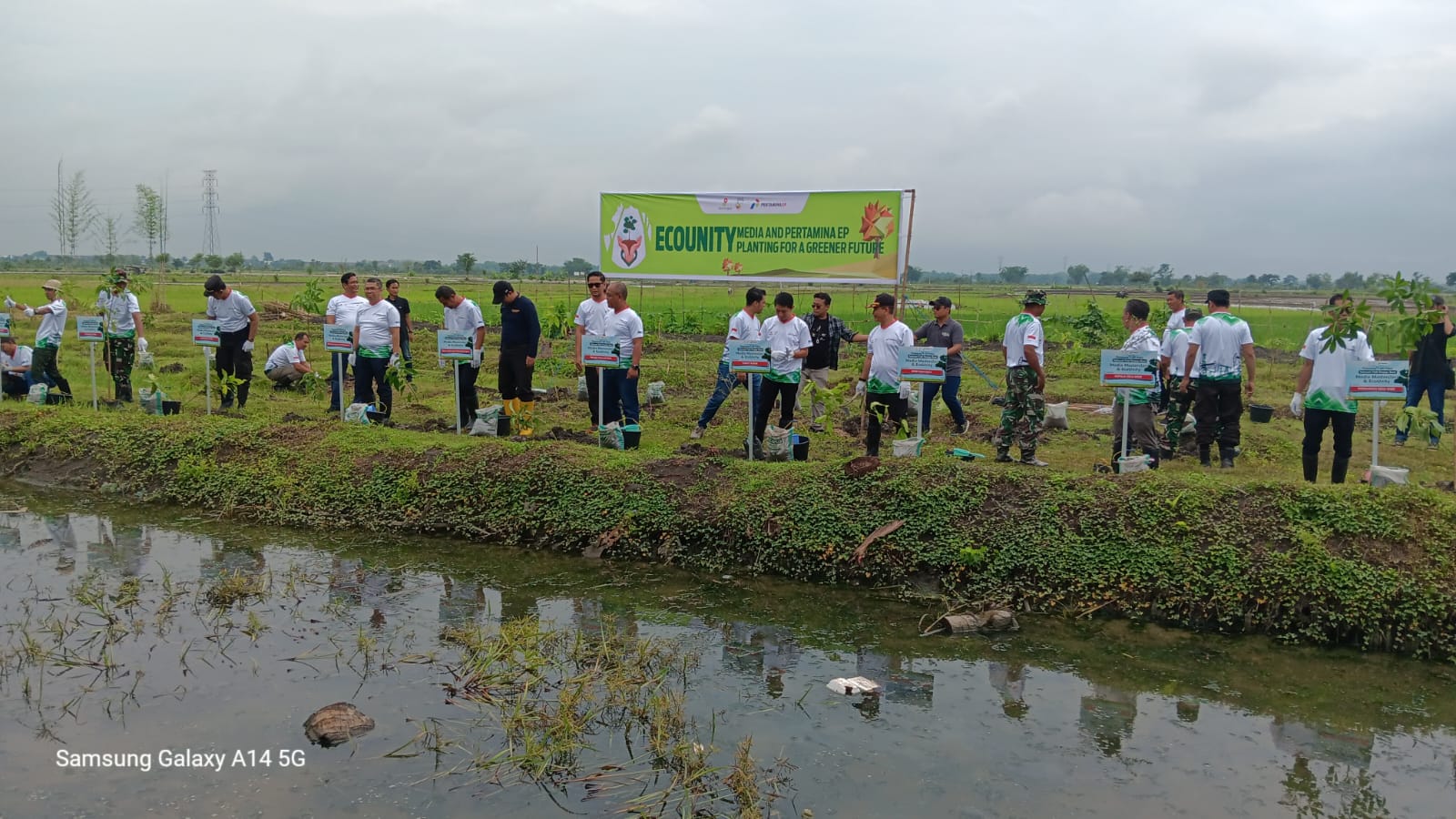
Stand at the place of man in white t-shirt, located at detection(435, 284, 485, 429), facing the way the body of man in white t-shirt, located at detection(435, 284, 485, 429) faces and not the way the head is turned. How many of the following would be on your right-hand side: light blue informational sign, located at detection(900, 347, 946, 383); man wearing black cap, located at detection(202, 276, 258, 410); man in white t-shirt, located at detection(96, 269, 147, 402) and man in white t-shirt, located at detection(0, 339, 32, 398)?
3

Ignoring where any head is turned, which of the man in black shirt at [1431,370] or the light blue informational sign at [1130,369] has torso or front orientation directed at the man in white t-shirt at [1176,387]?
the man in black shirt

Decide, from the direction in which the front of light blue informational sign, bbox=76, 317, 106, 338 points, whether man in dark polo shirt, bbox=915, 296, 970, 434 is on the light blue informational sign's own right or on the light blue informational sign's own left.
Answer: on the light blue informational sign's own left

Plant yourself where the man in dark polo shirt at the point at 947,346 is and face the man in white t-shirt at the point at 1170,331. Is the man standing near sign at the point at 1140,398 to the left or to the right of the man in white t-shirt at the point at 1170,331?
right

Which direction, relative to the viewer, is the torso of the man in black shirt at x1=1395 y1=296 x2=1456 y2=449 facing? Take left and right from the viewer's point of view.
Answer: facing the viewer and to the left of the viewer

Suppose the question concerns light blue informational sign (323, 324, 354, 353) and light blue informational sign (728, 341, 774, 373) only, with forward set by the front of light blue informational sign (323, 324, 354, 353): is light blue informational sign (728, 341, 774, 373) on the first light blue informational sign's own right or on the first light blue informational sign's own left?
on the first light blue informational sign's own left
